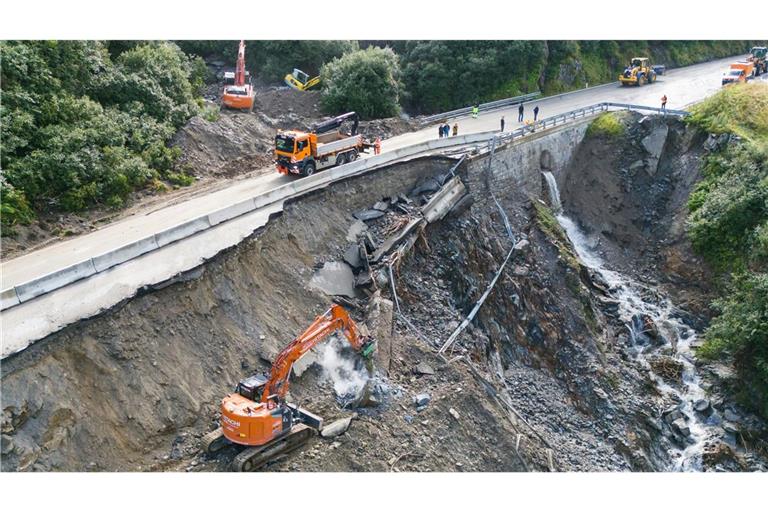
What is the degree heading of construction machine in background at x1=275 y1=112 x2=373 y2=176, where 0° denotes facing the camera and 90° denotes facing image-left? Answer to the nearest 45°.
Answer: approximately 45°

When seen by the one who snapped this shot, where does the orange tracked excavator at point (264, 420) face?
facing away from the viewer and to the right of the viewer

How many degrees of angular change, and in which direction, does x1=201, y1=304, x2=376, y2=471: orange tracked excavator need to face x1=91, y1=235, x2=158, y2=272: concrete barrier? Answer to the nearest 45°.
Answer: approximately 90° to its left

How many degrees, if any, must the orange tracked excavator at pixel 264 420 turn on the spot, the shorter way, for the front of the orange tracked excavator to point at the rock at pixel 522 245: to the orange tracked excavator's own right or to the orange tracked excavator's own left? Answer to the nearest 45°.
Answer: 0° — it already faces it

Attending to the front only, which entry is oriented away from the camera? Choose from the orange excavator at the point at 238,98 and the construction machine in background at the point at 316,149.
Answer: the orange excavator

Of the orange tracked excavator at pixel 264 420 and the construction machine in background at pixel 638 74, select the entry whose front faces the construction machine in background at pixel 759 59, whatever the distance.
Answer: the orange tracked excavator

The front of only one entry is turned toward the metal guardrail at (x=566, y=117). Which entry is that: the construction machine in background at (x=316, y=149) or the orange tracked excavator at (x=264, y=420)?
the orange tracked excavator

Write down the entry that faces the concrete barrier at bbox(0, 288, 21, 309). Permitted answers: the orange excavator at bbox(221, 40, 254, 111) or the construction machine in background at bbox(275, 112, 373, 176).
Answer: the construction machine in background

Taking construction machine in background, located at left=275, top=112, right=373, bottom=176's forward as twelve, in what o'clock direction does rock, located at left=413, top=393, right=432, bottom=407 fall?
The rock is roughly at 10 o'clock from the construction machine in background.

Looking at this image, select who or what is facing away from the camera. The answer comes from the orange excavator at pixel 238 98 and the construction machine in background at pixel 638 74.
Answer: the orange excavator

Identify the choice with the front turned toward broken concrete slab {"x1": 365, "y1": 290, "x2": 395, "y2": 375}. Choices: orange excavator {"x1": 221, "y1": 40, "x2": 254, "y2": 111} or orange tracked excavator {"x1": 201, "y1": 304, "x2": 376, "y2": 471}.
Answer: the orange tracked excavator

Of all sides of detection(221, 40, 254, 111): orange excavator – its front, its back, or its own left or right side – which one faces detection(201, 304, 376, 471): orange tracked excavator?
back

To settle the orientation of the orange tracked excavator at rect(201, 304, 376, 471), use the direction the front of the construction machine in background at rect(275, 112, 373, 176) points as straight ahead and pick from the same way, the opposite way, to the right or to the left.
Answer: the opposite way

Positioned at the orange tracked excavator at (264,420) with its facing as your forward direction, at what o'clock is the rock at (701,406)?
The rock is roughly at 1 o'clock from the orange tracked excavator.

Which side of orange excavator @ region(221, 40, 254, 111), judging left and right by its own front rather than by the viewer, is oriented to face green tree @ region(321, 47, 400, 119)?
right

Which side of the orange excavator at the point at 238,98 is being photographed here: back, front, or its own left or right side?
back
